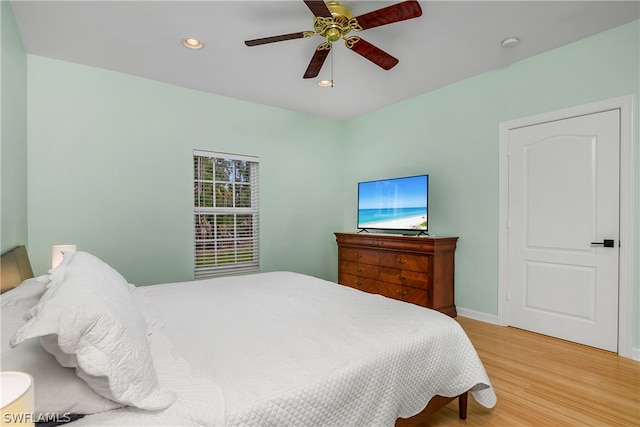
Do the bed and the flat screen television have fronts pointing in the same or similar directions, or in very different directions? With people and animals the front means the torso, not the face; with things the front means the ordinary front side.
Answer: very different directions

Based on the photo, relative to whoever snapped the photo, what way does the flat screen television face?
facing the viewer and to the left of the viewer

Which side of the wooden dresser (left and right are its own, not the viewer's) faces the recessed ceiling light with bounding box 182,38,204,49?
front

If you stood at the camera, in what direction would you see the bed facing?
facing away from the viewer and to the right of the viewer

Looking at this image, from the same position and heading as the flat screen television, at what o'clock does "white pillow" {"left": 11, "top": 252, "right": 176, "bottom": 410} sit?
The white pillow is roughly at 11 o'clock from the flat screen television.

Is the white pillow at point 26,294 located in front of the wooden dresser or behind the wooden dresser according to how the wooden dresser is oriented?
in front

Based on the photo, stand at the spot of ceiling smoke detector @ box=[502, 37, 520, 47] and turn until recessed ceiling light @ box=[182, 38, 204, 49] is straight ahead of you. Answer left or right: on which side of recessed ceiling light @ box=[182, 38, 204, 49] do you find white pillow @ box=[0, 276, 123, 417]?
left

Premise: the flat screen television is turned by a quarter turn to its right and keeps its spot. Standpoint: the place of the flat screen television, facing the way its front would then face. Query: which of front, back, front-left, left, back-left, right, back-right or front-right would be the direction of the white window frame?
front-left

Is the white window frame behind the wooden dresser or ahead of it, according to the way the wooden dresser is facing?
ahead

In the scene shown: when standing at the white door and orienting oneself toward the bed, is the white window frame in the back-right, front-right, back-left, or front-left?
front-right

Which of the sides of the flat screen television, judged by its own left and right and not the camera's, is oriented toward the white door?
left

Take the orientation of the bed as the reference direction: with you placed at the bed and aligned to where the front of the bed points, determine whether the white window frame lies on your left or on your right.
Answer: on your left
